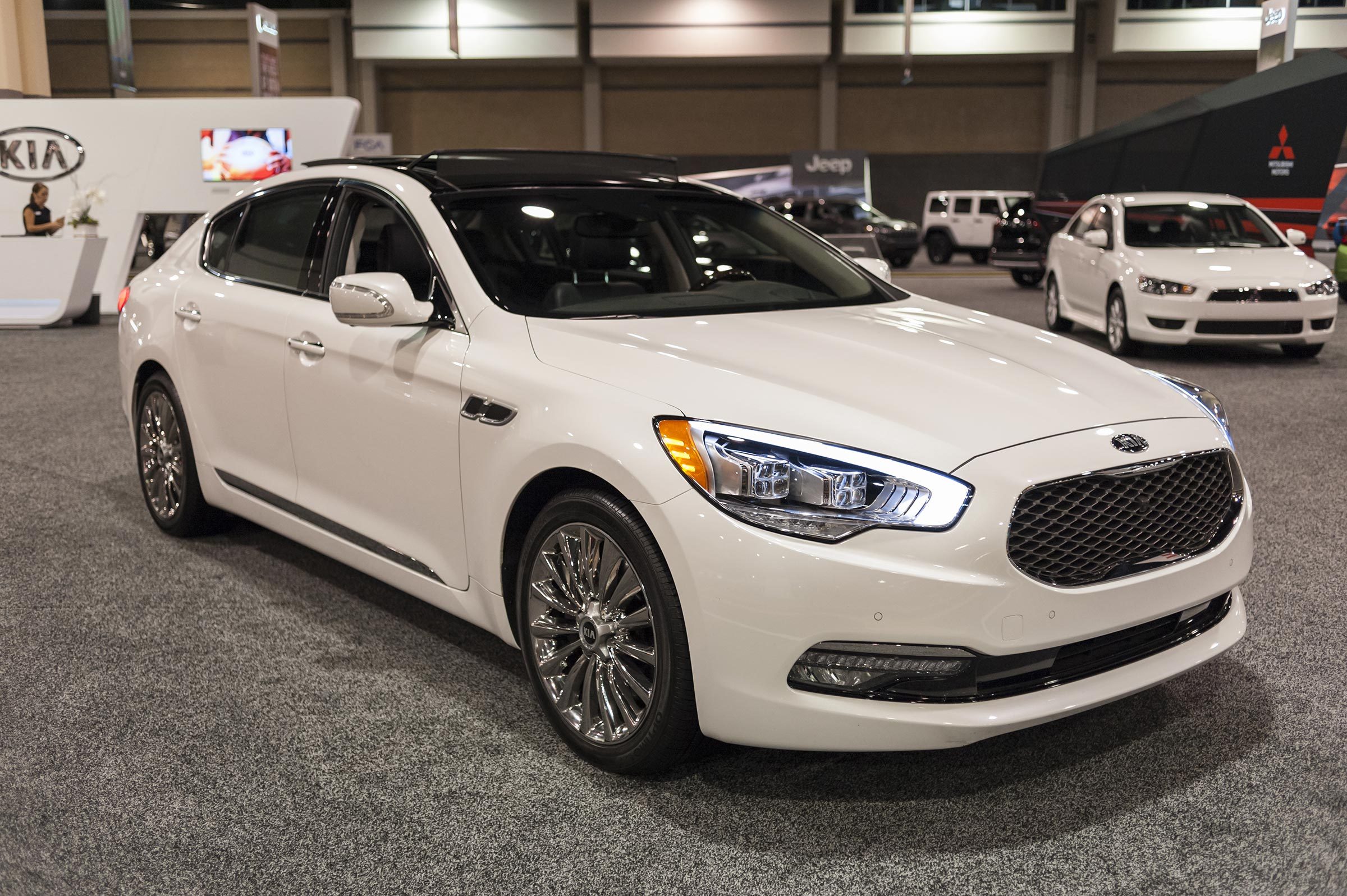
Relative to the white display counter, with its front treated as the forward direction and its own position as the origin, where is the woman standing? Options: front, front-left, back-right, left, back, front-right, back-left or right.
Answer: back

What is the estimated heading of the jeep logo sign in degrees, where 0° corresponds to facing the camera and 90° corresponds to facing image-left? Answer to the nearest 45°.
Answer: approximately 0°

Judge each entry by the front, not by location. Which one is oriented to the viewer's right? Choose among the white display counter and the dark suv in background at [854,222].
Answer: the dark suv in background

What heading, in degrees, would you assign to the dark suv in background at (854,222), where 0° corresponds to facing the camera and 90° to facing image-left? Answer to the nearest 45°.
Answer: approximately 270°

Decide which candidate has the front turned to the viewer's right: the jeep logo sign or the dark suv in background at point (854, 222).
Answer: the dark suv in background

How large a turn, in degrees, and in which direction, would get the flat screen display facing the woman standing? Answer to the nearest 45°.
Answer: approximately 90° to its right

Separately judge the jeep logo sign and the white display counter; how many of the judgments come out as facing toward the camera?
2

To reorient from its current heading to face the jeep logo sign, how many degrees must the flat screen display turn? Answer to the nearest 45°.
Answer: approximately 135° to its left
